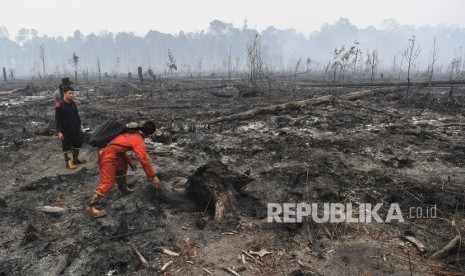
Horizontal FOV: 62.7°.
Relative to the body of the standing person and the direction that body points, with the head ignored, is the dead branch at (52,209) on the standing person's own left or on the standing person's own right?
on the standing person's own right

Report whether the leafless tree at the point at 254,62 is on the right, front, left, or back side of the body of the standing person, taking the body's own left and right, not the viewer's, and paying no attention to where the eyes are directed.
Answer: left

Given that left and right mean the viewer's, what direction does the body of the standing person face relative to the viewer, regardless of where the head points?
facing the viewer and to the right of the viewer

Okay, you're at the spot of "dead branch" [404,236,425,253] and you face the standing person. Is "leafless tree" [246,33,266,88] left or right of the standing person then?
right

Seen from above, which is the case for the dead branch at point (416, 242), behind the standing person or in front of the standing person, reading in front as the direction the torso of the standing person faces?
in front

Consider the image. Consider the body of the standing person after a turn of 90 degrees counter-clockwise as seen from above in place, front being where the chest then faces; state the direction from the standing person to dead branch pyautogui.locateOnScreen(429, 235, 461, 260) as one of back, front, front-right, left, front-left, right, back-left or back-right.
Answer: right

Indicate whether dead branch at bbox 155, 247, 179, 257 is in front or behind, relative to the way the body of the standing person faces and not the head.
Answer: in front

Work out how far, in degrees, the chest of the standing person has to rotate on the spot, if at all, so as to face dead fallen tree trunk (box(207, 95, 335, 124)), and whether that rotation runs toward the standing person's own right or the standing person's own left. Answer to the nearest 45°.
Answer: approximately 90° to the standing person's own left

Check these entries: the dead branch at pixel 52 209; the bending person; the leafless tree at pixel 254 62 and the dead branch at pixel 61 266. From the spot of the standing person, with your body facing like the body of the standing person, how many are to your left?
1
